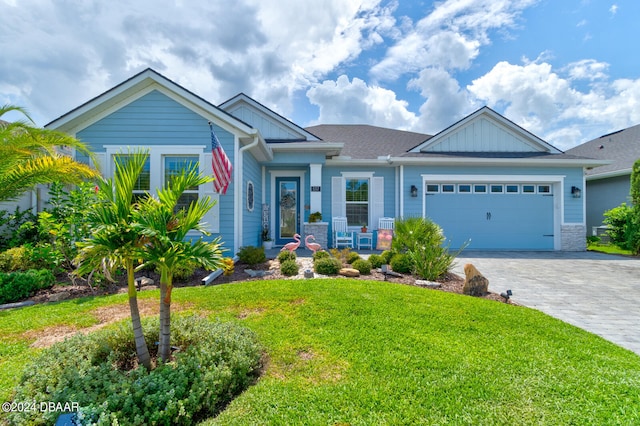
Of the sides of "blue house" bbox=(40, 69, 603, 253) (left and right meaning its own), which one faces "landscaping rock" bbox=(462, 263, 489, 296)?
front

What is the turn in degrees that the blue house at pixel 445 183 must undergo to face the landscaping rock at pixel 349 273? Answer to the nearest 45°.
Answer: approximately 45° to its right

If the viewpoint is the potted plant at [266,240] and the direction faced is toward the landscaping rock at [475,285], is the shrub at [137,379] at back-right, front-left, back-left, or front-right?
front-right

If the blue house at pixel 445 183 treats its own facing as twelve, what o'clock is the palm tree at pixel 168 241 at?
The palm tree is roughly at 1 o'clock from the blue house.

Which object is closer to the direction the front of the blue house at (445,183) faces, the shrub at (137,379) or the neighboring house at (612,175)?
the shrub

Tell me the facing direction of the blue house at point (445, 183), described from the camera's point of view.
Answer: facing the viewer

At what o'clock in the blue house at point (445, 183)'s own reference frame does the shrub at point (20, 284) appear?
The shrub is roughly at 2 o'clock from the blue house.

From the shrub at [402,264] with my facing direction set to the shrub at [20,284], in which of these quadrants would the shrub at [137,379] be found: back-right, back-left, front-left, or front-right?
front-left

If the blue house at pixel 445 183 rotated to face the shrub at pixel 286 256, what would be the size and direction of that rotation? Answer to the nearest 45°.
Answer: approximately 45° to its right

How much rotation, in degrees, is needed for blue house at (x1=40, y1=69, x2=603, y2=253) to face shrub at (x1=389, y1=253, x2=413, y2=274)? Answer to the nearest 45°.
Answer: approximately 45° to its right

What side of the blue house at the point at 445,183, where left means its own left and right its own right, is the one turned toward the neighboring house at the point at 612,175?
left

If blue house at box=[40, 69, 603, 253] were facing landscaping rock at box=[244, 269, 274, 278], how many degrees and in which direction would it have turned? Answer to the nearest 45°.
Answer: approximately 45° to its right

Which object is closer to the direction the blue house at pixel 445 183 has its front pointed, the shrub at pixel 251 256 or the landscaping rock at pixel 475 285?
the landscaping rock
